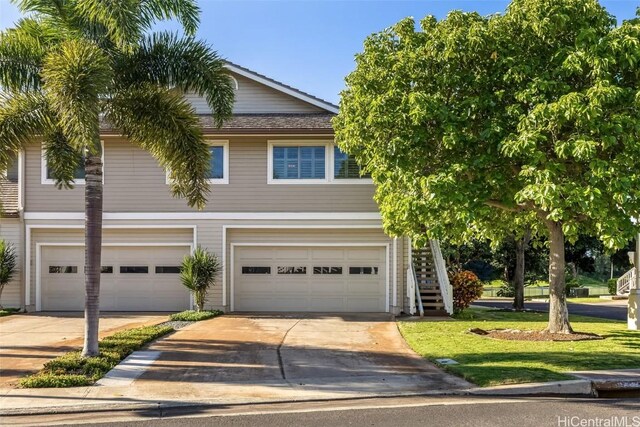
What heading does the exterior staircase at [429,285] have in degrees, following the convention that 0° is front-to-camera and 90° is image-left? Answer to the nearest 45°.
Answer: approximately 0°

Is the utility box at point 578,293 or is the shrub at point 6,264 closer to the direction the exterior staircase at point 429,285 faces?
the shrub

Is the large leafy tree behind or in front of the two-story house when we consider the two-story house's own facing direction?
in front

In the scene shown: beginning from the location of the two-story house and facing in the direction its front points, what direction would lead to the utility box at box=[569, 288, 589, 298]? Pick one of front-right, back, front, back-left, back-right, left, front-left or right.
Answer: back-left

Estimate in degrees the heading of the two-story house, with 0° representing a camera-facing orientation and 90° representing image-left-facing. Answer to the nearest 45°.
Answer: approximately 0°

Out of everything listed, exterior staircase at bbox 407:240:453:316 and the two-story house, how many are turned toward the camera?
2

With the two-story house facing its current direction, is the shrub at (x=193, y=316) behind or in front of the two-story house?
in front
